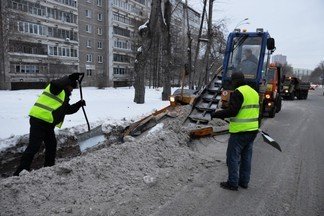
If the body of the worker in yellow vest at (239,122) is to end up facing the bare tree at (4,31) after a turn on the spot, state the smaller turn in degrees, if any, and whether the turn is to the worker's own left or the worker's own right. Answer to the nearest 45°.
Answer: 0° — they already face it

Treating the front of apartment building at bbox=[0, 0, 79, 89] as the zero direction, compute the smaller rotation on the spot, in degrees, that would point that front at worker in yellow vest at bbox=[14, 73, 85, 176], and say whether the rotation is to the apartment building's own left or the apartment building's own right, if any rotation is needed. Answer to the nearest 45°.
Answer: approximately 45° to the apartment building's own right

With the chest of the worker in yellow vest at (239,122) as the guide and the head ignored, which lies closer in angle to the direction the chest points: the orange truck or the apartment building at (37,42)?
the apartment building

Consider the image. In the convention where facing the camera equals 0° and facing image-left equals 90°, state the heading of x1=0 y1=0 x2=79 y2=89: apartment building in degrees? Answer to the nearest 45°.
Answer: approximately 315°

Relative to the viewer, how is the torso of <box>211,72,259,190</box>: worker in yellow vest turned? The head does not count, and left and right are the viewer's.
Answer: facing away from the viewer and to the left of the viewer

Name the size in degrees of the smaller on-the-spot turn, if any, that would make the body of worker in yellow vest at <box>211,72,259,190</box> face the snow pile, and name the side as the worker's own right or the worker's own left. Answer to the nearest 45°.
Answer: approximately 90° to the worker's own left

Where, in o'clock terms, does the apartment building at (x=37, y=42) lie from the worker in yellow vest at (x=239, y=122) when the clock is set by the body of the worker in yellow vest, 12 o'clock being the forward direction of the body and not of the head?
The apartment building is roughly at 12 o'clock from the worker in yellow vest.

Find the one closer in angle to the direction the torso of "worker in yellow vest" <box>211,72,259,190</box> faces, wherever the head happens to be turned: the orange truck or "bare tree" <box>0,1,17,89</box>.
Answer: the bare tree
